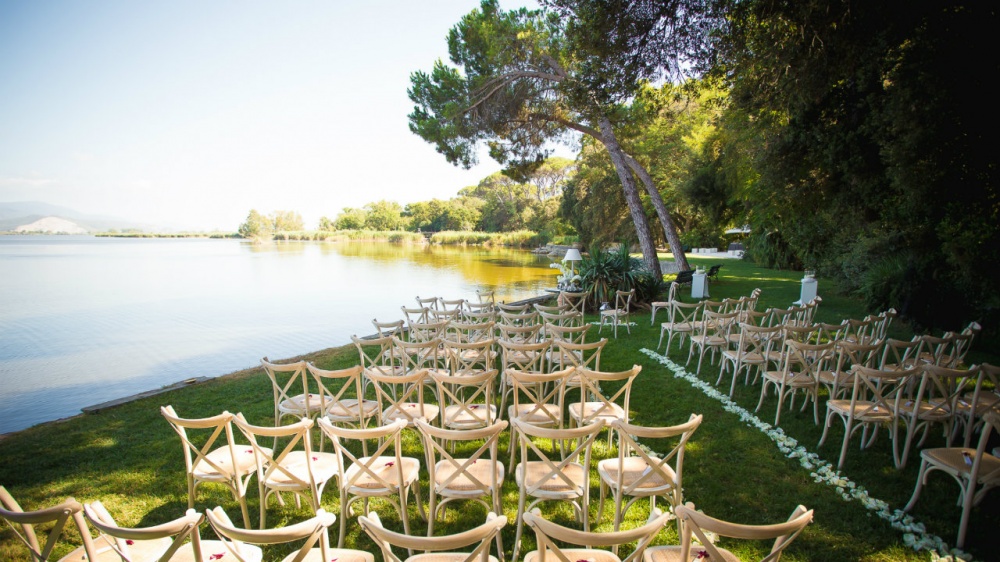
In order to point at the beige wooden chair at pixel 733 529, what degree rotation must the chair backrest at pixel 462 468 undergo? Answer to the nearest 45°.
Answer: approximately 135° to its right

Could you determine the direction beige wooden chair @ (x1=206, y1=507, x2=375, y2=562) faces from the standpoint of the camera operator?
facing away from the viewer and to the right of the viewer

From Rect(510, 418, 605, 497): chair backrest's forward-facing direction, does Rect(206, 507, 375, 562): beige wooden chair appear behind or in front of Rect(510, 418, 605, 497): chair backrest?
behind

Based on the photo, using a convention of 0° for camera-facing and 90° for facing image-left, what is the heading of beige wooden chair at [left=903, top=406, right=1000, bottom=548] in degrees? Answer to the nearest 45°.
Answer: approximately 135°

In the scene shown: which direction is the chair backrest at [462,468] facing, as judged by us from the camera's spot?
facing away from the viewer

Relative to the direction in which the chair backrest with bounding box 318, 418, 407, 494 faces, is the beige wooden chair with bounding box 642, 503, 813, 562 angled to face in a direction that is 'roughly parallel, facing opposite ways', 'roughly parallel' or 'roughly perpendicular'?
roughly parallel

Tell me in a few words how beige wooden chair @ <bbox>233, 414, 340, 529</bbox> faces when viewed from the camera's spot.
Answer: facing away from the viewer and to the right of the viewer

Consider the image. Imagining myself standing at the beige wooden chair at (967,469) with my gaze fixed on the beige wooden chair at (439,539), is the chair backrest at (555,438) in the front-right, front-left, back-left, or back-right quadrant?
front-right

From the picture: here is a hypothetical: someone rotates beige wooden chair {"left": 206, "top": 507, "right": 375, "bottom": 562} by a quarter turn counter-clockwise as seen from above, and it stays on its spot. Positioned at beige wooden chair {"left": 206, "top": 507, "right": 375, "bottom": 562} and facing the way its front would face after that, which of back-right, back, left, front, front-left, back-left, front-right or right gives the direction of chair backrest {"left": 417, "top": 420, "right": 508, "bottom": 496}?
right

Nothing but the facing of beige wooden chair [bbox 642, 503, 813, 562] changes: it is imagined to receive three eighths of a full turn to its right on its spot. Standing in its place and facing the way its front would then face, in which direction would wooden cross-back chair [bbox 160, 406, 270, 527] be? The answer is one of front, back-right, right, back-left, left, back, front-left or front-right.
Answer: back

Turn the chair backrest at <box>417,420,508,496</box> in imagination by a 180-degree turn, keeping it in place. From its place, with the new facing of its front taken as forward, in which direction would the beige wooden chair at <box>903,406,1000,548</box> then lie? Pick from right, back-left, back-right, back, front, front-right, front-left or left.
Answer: left

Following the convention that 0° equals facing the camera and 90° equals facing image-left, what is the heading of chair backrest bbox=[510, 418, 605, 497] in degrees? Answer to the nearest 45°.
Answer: approximately 180°

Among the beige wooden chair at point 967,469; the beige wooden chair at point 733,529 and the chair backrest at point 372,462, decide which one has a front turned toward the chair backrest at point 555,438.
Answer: the beige wooden chair at point 733,529

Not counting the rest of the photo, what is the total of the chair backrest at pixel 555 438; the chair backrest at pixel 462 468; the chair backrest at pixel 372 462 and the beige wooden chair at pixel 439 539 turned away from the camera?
4

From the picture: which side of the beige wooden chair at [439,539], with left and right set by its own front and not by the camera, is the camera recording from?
back

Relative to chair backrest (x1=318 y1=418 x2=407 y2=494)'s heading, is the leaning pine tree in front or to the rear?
in front

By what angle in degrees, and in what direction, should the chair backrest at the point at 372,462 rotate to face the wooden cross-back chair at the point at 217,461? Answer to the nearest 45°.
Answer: approximately 45° to its left

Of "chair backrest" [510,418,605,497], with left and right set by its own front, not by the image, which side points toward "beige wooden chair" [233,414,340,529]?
left
